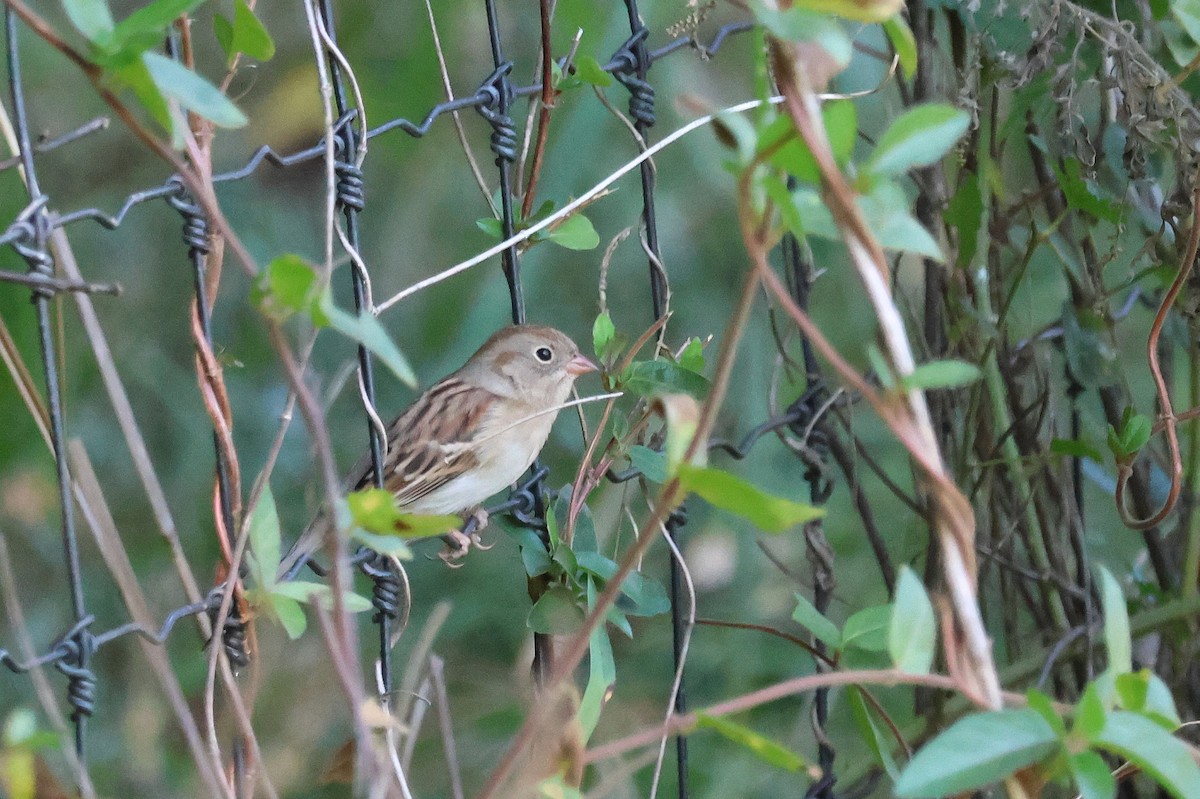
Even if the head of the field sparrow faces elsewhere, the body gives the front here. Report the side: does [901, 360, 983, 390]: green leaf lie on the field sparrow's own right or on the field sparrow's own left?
on the field sparrow's own right

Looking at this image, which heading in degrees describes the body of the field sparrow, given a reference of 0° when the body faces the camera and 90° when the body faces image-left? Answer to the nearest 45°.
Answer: approximately 270°

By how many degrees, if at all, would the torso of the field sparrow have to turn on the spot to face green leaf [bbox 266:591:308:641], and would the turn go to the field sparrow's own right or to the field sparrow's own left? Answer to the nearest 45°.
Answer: approximately 90° to the field sparrow's own right
